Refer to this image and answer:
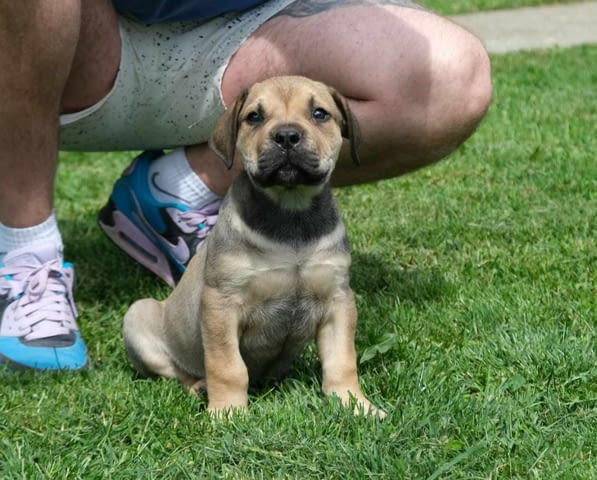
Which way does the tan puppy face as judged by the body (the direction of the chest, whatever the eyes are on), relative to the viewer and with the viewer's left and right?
facing the viewer and to the right of the viewer
